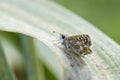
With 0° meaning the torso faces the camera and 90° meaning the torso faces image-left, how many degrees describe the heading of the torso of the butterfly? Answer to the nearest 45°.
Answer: approximately 90°
